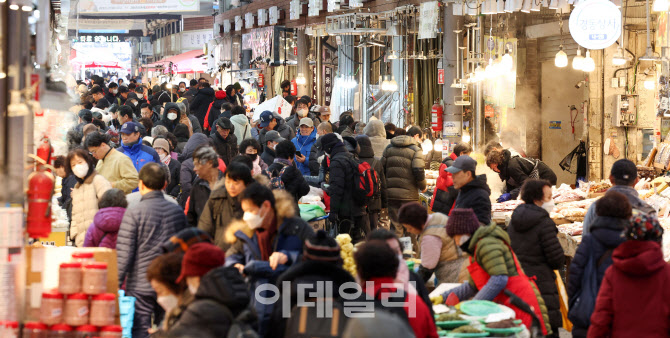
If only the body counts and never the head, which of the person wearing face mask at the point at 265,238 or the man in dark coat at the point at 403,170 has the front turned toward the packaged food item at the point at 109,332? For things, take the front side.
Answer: the person wearing face mask

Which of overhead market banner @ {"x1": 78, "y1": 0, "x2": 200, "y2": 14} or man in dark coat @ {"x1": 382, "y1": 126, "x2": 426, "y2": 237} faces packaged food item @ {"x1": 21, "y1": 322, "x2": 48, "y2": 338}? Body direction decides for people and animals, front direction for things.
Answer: the overhead market banner

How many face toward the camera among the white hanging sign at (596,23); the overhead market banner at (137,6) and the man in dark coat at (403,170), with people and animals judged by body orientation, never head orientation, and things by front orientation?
2
